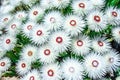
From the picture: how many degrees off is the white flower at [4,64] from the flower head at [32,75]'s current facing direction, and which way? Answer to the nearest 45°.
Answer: approximately 135° to its right

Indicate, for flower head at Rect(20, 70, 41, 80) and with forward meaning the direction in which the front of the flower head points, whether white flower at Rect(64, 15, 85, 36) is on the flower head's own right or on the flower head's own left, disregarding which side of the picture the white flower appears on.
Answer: on the flower head's own left

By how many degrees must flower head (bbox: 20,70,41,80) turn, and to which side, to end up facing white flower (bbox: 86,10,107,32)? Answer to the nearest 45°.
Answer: approximately 90° to its left

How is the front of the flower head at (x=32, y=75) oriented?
toward the camera

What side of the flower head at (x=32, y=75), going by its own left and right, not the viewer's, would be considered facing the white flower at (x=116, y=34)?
left

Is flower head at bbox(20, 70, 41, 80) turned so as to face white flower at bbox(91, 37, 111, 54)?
no

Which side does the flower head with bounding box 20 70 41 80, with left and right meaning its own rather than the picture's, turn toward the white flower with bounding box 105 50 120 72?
left

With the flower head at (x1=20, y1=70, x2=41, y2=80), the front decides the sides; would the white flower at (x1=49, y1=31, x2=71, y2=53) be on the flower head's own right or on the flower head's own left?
on the flower head's own left

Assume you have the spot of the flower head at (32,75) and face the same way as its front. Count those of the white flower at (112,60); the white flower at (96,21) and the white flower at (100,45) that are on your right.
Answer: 0
